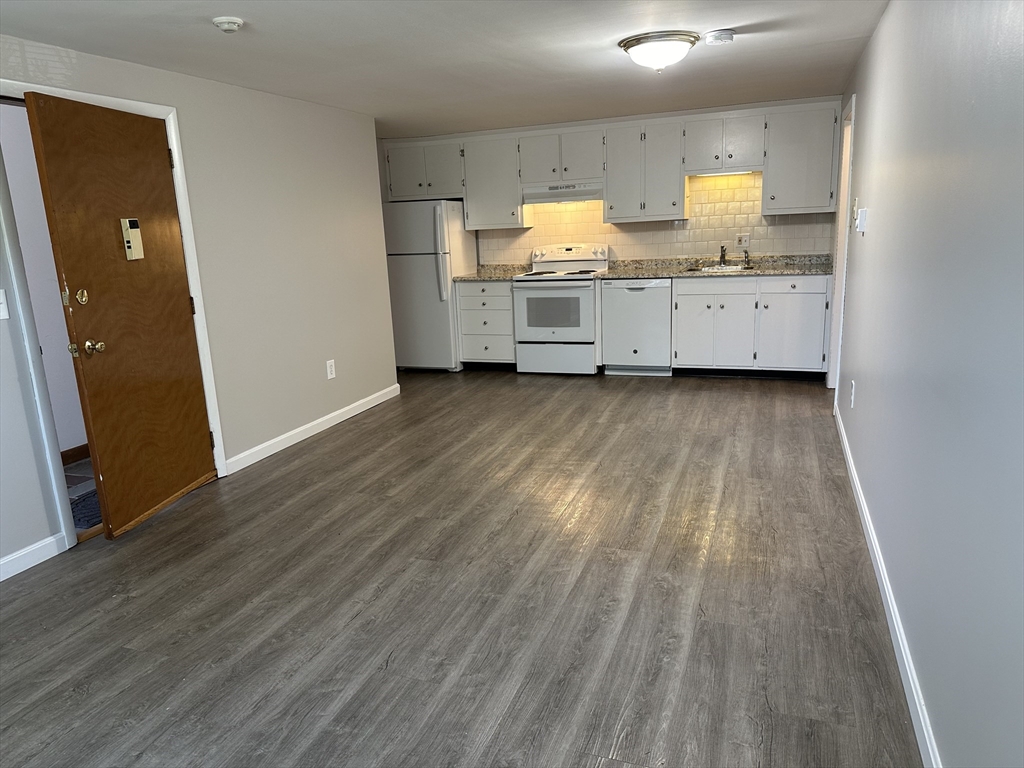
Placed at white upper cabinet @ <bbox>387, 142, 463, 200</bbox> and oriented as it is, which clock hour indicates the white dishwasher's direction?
The white dishwasher is roughly at 10 o'clock from the white upper cabinet.

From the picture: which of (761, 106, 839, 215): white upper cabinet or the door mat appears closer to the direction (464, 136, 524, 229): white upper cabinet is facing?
the door mat

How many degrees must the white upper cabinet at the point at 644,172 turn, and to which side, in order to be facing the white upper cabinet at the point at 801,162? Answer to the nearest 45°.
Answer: approximately 90° to its left

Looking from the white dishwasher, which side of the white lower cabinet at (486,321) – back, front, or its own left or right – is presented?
left

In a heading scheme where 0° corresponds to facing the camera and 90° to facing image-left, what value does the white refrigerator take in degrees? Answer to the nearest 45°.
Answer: approximately 0°

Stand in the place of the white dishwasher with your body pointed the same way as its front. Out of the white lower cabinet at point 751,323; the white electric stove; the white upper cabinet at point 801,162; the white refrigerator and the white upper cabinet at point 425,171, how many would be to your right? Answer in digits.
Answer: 3
